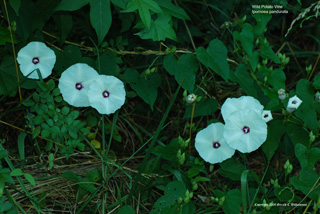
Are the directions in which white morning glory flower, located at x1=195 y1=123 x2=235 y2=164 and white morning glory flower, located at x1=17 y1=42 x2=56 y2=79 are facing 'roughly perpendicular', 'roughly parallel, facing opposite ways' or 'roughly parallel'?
roughly parallel

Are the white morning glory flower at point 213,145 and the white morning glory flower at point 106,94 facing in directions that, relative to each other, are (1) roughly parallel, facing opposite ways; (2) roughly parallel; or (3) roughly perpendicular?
roughly parallel

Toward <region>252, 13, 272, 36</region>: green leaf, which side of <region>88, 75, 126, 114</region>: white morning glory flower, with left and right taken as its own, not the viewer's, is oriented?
left

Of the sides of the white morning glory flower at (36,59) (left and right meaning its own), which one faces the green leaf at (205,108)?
left

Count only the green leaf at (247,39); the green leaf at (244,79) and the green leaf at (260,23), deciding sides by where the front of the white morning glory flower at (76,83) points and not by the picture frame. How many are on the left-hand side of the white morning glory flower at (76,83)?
3

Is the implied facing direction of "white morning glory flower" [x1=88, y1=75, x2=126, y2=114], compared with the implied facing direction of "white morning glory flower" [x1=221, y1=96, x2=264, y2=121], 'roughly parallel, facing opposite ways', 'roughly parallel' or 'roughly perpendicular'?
roughly parallel

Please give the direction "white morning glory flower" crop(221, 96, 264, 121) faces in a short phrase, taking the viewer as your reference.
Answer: facing the viewer

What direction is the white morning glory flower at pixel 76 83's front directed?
toward the camera
